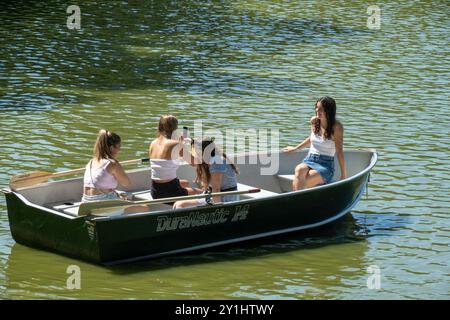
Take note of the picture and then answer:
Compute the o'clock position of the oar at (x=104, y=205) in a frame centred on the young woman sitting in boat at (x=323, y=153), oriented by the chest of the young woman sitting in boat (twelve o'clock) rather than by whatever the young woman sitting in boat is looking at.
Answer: The oar is roughly at 12 o'clock from the young woman sitting in boat.

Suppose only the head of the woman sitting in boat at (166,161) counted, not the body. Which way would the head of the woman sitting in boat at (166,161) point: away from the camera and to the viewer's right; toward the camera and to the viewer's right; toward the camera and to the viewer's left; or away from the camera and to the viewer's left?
away from the camera and to the viewer's right

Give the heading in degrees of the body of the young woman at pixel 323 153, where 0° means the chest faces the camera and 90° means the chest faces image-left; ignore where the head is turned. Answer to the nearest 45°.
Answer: approximately 45°

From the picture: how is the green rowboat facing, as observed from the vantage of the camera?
facing away from the viewer and to the right of the viewer

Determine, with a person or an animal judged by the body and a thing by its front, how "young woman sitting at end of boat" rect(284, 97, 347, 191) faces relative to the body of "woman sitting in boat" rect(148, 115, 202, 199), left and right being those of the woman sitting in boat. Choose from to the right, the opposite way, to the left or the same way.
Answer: the opposite way

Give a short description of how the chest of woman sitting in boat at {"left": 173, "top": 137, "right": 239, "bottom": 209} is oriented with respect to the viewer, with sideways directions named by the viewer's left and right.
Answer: facing to the left of the viewer

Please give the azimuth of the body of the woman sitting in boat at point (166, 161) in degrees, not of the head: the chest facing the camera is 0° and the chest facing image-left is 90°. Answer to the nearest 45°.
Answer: approximately 225°
